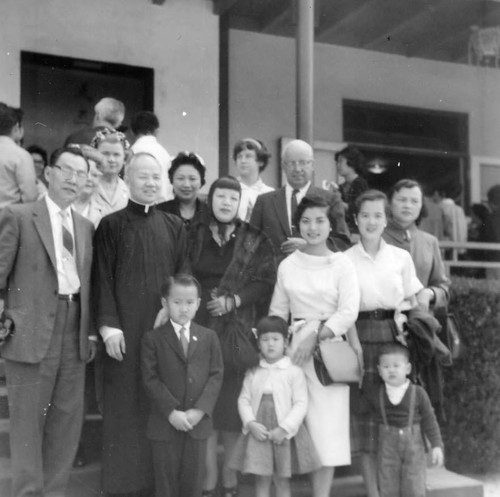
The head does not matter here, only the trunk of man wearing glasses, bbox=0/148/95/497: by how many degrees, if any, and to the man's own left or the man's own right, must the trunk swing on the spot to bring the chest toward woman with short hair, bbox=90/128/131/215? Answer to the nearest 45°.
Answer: approximately 90° to the man's own left

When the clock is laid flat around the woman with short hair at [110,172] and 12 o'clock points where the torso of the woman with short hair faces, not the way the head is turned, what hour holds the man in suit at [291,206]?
The man in suit is roughly at 9 o'clock from the woman with short hair.

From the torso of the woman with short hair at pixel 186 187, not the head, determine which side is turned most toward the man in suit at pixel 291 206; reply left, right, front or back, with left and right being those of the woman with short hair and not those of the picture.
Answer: left

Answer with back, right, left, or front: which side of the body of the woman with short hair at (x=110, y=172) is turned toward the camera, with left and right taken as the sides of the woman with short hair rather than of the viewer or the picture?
front

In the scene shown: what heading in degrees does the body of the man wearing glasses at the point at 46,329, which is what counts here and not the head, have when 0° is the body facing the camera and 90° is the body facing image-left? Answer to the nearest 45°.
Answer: approximately 315°

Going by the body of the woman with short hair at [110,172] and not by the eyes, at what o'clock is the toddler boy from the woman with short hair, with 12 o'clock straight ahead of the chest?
The toddler boy is roughly at 10 o'clock from the woman with short hair.

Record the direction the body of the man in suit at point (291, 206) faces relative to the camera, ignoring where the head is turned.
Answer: toward the camera

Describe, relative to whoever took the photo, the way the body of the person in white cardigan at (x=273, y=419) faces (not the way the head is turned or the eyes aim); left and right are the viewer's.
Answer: facing the viewer
